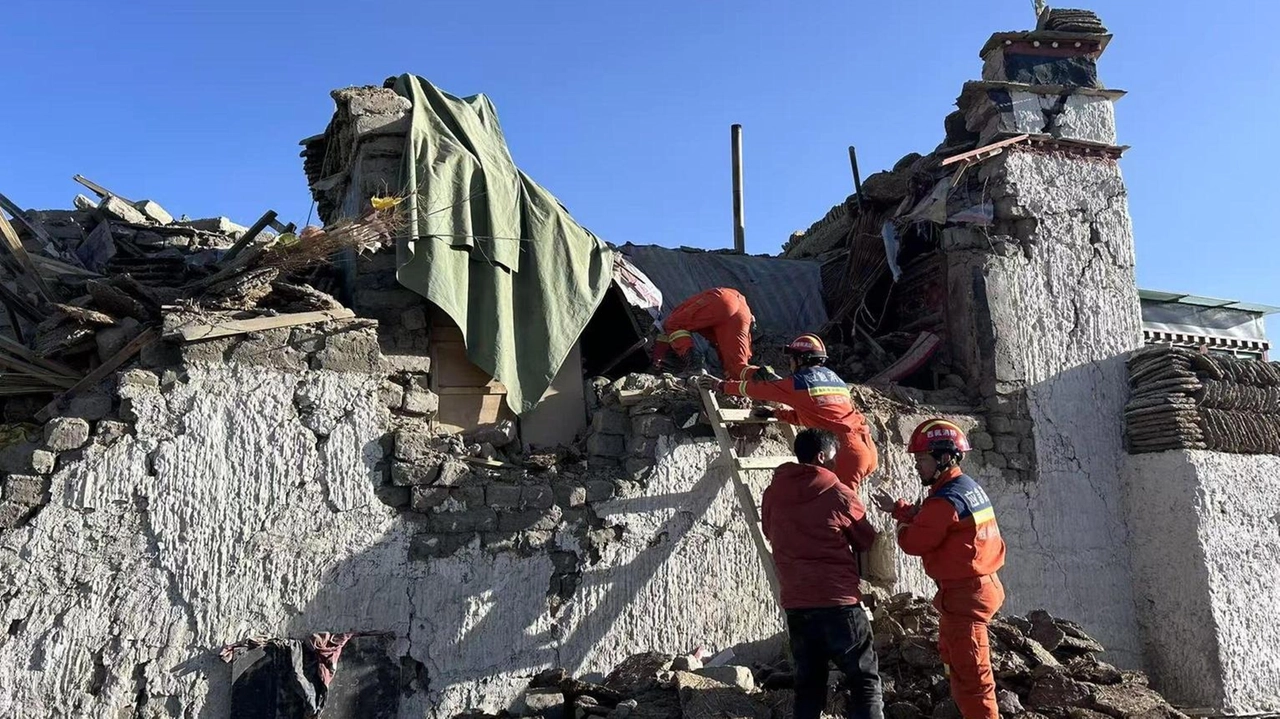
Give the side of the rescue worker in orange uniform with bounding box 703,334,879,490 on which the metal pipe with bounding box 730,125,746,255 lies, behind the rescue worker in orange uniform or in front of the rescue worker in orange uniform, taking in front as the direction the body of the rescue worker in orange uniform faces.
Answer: in front

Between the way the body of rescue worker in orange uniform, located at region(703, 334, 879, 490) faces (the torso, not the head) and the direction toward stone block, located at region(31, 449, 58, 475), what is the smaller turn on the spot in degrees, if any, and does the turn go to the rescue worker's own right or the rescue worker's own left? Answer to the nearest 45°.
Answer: approximately 45° to the rescue worker's own left

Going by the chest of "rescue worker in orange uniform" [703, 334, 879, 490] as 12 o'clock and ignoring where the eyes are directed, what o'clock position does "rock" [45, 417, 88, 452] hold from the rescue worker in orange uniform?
The rock is roughly at 10 o'clock from the rescue worker in orange uniform.

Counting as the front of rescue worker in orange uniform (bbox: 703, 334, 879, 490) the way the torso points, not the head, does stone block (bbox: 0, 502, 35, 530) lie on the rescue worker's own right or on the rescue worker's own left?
on the rescue worker's own left

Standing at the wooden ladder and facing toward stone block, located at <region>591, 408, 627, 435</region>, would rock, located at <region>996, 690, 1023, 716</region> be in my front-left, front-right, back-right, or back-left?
back-left

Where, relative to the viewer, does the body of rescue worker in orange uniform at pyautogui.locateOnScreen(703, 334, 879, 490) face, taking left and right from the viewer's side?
facing away from the viewer and to the left of the viewer

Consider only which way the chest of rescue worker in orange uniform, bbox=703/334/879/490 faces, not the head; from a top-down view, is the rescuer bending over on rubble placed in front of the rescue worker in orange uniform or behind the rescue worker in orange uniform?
in front

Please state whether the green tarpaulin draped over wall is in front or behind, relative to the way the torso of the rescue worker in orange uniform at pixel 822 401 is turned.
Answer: in front
